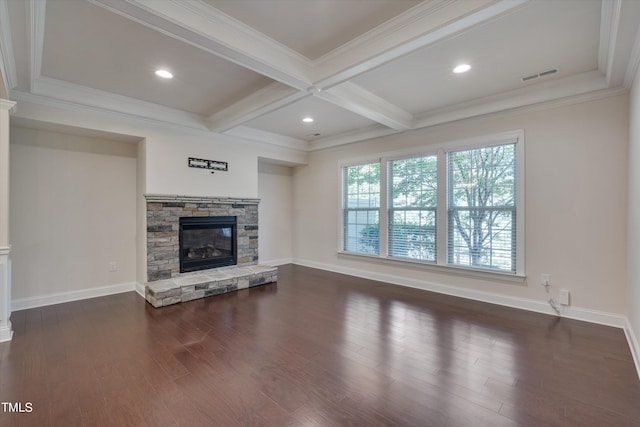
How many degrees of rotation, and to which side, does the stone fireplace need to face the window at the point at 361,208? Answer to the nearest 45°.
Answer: approximately 45° to its left

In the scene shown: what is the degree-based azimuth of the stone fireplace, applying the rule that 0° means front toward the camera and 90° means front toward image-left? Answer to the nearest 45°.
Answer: approximately 315°

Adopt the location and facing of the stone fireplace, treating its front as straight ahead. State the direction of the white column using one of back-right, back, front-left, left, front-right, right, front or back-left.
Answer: right

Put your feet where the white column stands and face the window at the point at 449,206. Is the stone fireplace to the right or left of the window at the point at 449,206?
left
